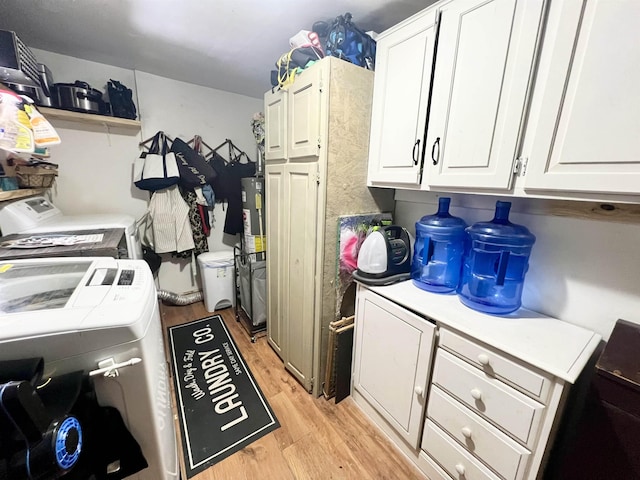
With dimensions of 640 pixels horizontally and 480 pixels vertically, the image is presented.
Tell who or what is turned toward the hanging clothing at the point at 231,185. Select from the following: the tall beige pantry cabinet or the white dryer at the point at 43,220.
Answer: the white dryer

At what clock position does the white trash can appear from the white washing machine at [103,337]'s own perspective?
The white trash can is roughly at 10 o'clock from the white washing machine.

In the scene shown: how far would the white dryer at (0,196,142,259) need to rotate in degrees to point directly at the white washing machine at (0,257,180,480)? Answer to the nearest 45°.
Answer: approximately 90° to its right

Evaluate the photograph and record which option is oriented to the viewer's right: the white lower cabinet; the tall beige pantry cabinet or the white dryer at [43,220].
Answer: the white dryer

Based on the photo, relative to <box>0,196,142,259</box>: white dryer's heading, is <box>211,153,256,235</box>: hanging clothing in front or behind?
in front

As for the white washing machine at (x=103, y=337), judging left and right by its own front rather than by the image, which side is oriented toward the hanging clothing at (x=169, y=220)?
left

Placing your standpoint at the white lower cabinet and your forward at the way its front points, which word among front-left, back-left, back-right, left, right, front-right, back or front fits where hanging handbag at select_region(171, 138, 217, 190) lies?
front-right

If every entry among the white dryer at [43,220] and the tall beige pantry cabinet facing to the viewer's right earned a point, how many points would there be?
1

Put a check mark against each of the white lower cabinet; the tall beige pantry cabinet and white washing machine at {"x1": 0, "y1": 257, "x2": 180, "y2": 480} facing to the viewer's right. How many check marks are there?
1

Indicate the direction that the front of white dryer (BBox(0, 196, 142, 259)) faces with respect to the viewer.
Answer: facing to the right of the viewer

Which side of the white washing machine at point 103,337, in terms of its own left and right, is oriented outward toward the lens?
right

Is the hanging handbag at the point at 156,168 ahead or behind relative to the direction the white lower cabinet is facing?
ahead
